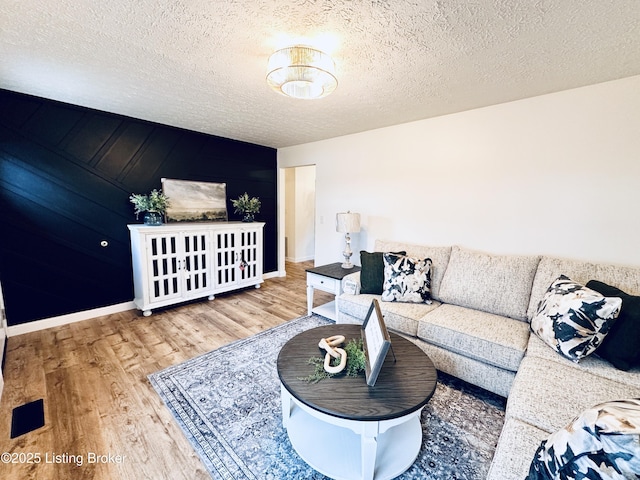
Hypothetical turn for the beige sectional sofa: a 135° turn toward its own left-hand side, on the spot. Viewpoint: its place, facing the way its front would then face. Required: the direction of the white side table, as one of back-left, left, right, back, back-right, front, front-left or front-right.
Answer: back

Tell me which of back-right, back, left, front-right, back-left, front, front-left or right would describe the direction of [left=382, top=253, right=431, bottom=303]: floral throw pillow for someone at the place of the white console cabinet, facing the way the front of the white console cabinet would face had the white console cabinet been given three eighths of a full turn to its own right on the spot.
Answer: back-left

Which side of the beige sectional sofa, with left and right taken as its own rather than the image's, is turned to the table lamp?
right

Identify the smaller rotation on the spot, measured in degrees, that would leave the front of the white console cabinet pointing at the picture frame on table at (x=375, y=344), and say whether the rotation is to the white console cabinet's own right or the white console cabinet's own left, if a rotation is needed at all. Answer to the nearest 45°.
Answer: approximately 45° to the white console cabinet's own right

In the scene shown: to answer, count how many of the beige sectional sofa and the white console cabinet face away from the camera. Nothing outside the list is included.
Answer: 0

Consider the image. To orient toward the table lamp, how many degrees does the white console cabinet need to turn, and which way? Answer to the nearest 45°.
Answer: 0° — it already faces it

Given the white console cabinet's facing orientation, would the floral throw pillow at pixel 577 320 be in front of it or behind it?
in front

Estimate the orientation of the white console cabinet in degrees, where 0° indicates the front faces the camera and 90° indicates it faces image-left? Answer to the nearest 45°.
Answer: approximately 315°

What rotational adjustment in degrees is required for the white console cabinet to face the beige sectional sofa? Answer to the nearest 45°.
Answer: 0° — it already faces it

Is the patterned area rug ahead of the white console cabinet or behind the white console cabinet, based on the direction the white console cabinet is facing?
ahead

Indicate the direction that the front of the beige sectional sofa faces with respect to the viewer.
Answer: facing the viewer and to the left of the viewer

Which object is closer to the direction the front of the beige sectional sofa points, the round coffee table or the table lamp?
the round coffee table
